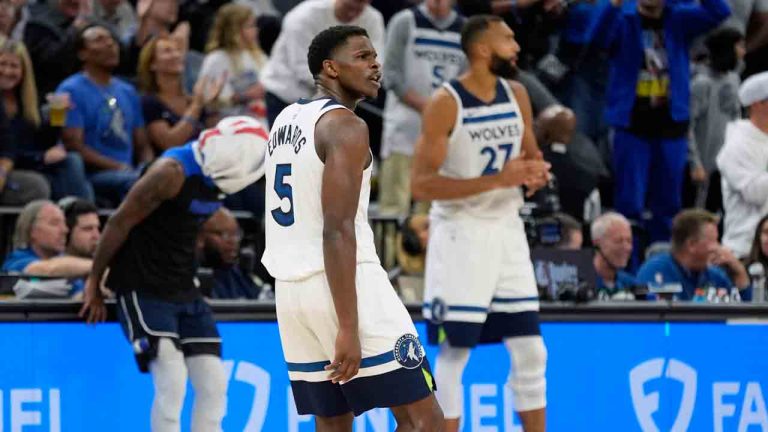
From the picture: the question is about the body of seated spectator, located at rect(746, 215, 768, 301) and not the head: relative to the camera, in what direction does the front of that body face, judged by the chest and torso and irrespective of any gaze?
toward the camera

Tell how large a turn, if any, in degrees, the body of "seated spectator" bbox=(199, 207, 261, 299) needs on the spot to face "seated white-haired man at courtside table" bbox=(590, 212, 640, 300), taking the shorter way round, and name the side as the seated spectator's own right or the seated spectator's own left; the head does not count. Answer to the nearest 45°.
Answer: approximately 45° to the seated spectator's own left

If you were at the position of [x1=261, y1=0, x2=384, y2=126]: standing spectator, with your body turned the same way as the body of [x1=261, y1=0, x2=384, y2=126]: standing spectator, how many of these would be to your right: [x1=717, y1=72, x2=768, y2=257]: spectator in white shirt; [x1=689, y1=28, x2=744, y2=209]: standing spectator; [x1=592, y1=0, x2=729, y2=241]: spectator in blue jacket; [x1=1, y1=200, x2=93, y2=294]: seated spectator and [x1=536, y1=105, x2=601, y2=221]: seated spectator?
1

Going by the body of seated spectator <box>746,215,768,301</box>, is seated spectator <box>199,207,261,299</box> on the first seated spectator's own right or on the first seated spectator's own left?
on the first seated spectator's own right

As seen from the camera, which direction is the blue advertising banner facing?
toward the camera

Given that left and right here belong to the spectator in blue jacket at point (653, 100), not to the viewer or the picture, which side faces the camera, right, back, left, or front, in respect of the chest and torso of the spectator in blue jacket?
front

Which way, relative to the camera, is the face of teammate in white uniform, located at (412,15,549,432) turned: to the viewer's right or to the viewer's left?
to the viewer's right

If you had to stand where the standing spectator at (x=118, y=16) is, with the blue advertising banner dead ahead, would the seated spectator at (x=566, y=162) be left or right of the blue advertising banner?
left

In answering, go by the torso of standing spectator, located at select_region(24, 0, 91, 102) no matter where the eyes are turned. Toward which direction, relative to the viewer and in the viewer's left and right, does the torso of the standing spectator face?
facing the viewer and to the right of the viewer

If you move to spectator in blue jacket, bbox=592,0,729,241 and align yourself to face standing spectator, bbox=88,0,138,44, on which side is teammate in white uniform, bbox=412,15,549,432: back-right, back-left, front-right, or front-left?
front-left
